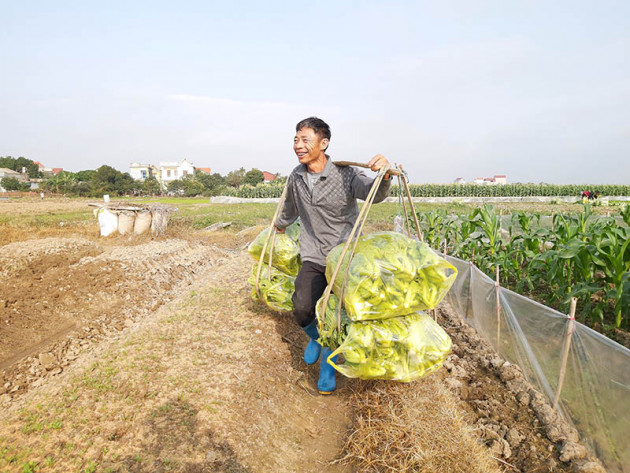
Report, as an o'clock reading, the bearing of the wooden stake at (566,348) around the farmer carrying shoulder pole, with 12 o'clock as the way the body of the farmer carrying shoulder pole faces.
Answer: The wooden stake is roughly at 8 o'clock from the farmer carrying shoulder pole.

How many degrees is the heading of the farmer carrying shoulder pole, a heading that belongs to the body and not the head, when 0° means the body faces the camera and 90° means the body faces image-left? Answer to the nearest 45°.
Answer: approximately 45°

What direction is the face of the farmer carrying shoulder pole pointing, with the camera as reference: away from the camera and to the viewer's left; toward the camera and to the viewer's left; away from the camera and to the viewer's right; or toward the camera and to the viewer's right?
toward the camera and to the viewer's left

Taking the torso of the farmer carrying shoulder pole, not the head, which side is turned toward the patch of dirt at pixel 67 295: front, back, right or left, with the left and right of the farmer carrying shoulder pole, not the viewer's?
right

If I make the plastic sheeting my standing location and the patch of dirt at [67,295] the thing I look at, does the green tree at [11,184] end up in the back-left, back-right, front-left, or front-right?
front-right

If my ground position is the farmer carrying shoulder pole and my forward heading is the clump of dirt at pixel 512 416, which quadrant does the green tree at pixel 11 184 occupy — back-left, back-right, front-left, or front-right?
back-left

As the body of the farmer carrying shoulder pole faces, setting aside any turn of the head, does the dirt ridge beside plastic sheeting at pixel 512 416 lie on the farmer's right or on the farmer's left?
on the farmer's left
